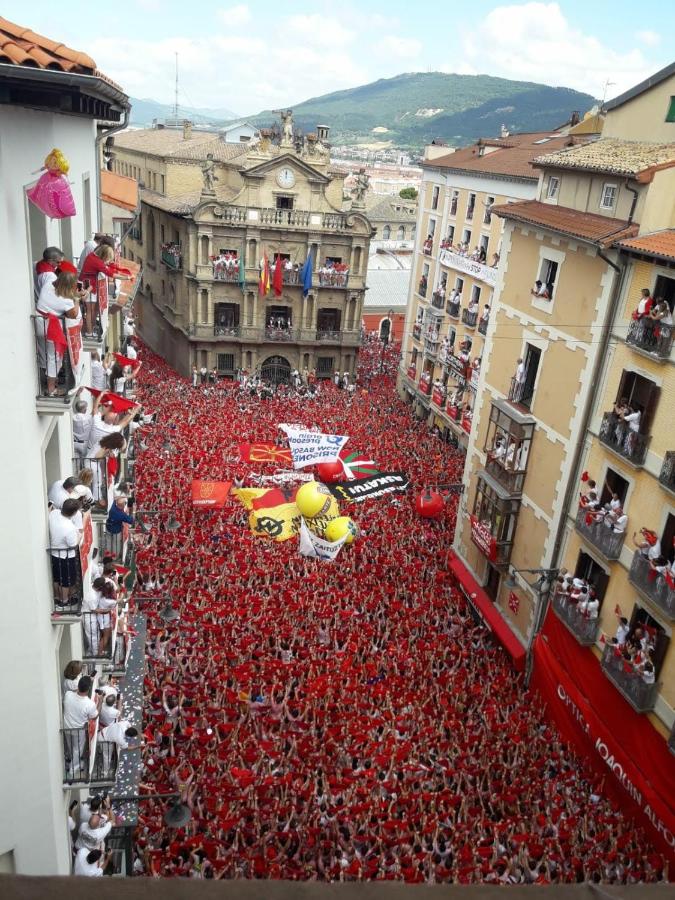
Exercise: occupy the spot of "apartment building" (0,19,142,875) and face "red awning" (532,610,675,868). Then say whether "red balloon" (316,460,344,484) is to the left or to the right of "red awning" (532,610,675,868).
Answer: left

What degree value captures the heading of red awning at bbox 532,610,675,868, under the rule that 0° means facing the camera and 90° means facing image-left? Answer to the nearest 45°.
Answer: approximately 45°

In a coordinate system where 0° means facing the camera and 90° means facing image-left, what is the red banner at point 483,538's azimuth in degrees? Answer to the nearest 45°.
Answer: approximately 45°

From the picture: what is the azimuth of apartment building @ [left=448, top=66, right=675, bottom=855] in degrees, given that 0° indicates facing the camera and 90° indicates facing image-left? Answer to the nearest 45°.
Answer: approximately 45°

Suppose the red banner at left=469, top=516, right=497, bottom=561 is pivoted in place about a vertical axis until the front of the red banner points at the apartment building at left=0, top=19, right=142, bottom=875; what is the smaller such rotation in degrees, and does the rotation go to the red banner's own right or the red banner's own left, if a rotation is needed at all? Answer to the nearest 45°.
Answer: approximately 45° to the red banner's own left
